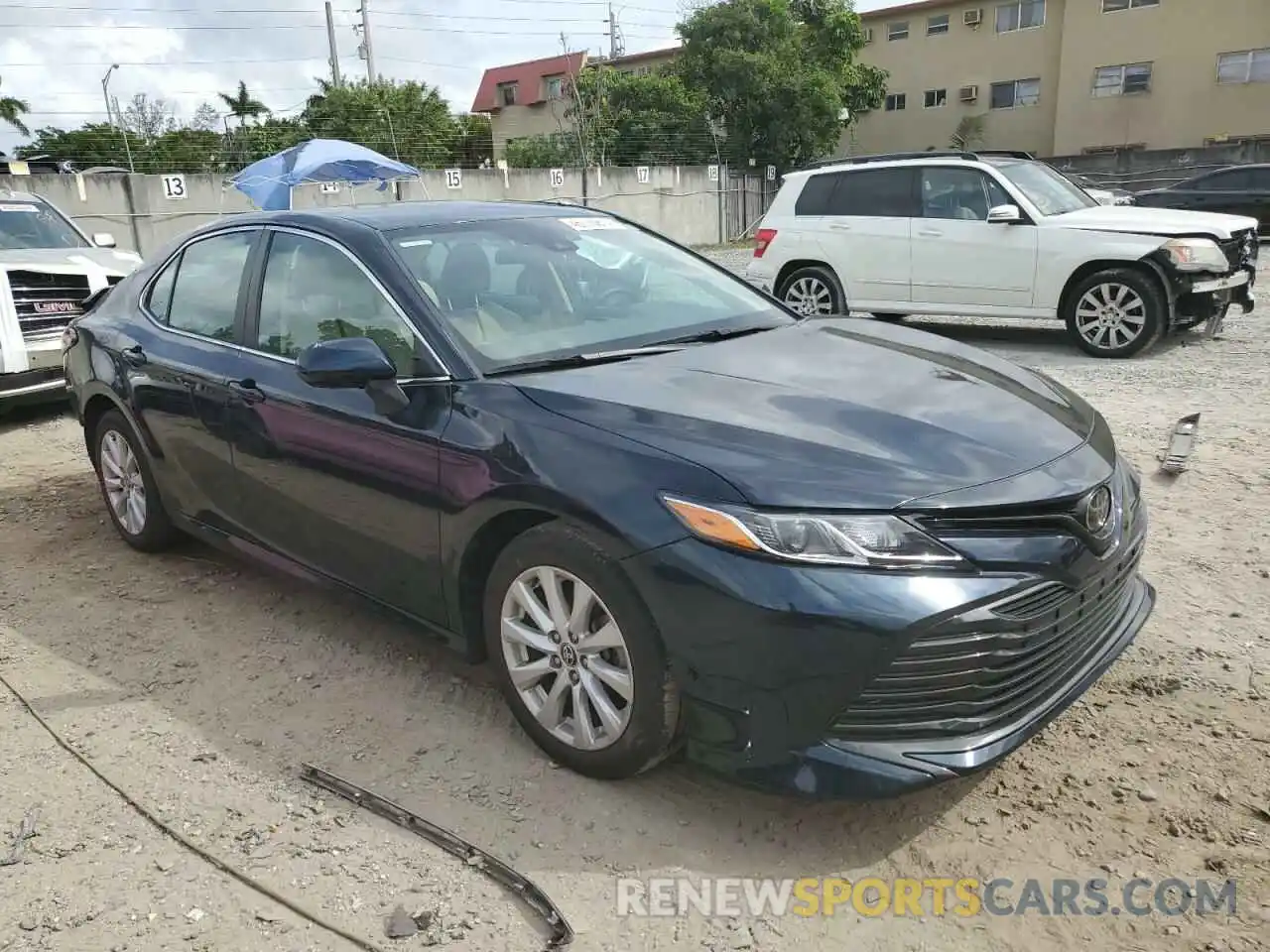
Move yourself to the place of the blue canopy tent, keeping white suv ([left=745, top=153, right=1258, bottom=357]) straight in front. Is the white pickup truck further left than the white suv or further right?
right

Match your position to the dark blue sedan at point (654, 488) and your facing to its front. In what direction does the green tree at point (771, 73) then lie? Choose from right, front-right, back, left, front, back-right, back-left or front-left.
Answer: back-left

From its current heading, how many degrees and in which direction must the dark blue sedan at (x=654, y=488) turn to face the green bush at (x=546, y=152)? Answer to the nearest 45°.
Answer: approximately 135° to its left

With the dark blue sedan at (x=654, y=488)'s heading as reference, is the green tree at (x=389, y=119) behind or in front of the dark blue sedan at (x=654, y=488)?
behind

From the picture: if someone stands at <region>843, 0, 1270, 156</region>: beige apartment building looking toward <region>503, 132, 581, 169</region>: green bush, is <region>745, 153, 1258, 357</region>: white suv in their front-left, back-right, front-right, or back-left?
front-left

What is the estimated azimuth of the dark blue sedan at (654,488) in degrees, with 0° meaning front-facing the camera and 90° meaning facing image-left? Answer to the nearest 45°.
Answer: approximately 315°

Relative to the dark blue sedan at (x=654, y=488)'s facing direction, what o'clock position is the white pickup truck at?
The white pickup truck is roughly at 6 o'clock from the dark blue sedan.

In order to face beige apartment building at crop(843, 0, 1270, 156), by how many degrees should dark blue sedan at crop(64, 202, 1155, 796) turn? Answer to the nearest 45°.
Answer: approximately 90° to its left

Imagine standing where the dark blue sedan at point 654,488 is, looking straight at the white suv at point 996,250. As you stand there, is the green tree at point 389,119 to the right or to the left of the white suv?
left

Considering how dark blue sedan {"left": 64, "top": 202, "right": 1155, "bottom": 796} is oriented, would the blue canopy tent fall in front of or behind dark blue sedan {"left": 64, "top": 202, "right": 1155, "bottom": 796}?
behind

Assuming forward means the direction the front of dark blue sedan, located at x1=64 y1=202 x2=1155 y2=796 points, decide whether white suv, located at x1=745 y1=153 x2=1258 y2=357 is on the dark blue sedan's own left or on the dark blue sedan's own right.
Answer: on the dark blue sedan's own left
